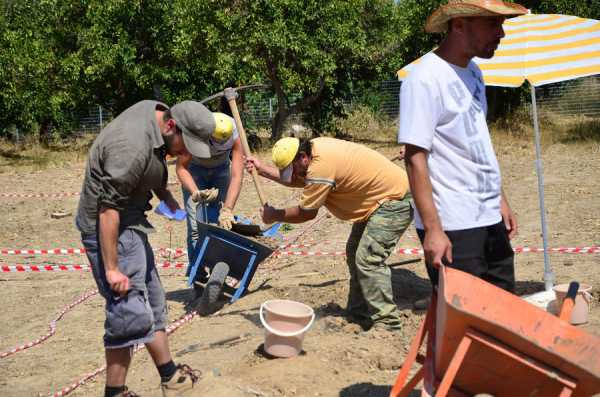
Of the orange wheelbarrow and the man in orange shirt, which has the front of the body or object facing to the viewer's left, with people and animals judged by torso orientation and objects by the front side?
the man in orange shirt

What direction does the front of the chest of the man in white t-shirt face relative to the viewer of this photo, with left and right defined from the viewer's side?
facing the viewer and to the right of the viewer

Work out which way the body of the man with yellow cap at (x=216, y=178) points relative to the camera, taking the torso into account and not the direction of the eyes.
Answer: toward the camera

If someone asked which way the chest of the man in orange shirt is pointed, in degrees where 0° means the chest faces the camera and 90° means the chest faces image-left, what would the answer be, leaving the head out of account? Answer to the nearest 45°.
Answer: approximately 90°

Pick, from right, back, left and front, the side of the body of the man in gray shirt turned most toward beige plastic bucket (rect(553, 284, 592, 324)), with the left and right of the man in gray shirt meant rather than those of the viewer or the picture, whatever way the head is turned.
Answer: front

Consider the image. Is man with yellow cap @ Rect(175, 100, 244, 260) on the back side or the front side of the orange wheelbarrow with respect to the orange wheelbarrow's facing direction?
on the back side

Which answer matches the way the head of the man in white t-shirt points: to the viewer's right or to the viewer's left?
to the viewer's right

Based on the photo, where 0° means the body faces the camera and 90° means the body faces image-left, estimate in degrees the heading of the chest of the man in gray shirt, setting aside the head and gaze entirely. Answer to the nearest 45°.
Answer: approximately 270°

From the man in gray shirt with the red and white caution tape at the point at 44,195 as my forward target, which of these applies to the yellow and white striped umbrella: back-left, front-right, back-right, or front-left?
front-right

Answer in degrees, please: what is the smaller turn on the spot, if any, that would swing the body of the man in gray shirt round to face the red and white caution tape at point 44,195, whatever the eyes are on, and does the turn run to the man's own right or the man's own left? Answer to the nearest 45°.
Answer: approximately 90° to the man's own left

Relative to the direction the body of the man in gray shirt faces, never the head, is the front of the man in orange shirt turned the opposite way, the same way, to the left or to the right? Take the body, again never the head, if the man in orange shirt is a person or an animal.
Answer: the opposite way

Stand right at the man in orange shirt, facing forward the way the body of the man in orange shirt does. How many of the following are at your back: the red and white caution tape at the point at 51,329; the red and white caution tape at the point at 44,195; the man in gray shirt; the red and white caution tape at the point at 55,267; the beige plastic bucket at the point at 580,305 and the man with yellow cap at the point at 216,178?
1

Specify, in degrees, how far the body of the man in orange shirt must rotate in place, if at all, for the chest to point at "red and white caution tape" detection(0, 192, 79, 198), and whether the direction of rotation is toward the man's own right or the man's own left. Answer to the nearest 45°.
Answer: approximately 45° to the man's own right
